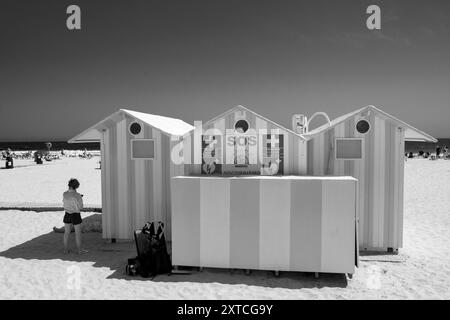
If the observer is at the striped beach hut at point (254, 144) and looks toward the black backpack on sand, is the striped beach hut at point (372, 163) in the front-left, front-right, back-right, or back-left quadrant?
back-left

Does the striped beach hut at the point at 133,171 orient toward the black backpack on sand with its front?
yes

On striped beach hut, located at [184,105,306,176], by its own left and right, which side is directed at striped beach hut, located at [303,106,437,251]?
left

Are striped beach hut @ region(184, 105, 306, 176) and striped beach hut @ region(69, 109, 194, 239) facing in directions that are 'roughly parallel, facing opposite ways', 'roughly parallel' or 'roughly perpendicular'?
roughly parallel

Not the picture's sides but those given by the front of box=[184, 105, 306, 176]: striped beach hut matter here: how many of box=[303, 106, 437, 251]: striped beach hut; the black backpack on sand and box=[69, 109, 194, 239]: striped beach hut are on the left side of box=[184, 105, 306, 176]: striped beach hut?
1

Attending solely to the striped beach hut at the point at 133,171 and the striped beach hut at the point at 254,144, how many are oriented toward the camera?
2

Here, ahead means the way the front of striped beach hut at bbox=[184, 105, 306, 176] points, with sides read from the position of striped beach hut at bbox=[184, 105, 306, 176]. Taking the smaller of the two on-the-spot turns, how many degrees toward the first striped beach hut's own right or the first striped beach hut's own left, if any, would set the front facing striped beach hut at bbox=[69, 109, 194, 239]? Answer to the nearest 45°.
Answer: approximately 90° to the first striped beach hut's own right

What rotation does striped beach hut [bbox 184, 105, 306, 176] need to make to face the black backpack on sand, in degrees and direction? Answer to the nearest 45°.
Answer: approximately 45° to its right

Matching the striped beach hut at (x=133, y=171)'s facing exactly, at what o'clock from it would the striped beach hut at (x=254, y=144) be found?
the striped beach hut at (x=254, y=144) is roughly at 10 o'clock from the striped beach hut at (x=133, y=171).

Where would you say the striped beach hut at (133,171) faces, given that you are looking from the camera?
facing the viewer

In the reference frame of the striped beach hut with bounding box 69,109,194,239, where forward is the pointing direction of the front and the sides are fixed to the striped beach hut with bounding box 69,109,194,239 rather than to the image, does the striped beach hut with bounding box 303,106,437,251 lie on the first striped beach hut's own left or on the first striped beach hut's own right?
on the first striped beach hut's own left
